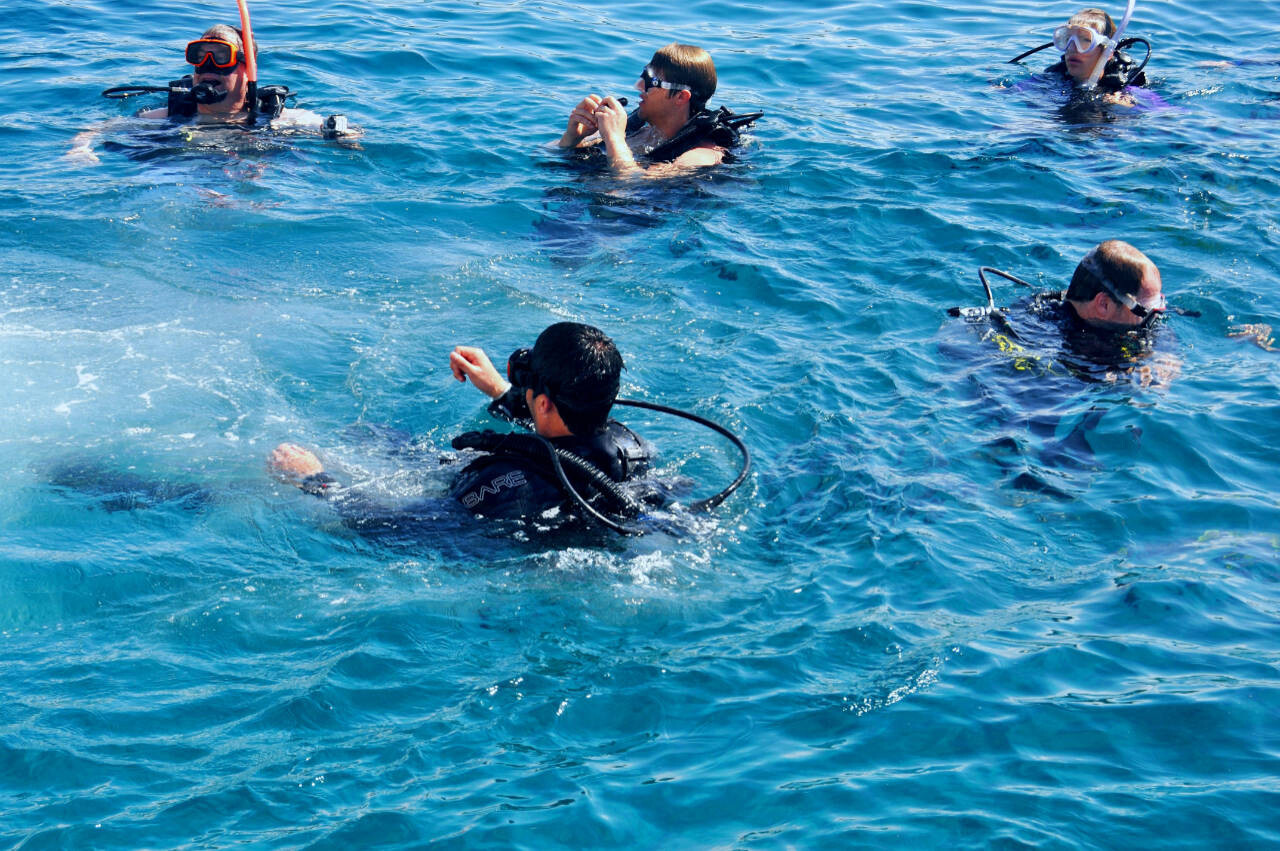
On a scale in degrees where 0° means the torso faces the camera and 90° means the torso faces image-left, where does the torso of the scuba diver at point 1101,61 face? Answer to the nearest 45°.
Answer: approximately 45°

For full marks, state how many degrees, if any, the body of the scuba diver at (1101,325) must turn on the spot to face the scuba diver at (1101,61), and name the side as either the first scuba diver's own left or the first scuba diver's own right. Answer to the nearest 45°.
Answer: approximately 90° to the first scuba diver's own left

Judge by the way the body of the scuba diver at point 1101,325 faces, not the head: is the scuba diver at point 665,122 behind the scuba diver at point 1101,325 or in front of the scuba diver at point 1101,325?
behind

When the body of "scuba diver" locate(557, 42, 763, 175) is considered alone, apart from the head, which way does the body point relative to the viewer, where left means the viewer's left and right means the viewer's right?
facing to the left of the viewer

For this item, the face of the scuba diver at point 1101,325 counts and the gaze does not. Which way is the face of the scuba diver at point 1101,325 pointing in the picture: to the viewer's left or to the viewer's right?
to the viewer's right

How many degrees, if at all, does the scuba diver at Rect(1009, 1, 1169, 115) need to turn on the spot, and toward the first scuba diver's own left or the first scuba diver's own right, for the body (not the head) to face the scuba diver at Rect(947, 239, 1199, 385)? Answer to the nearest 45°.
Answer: approximately 45° to the first scuba diver's own left

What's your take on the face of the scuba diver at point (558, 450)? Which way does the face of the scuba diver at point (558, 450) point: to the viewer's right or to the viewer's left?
to the viewer's left

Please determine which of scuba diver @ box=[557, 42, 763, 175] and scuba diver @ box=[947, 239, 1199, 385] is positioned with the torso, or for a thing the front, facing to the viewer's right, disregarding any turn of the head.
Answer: scuba diver @ box=[947, 239, 1199, 385]

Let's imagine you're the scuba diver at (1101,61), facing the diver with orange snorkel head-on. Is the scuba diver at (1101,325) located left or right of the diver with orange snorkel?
left

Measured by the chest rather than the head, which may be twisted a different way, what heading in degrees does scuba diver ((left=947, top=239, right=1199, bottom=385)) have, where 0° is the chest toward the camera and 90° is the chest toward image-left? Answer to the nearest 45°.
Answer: approximately 270°
